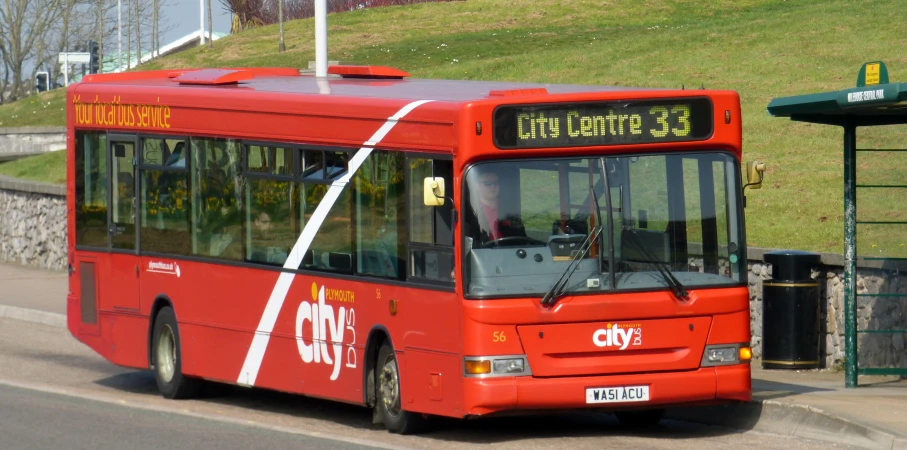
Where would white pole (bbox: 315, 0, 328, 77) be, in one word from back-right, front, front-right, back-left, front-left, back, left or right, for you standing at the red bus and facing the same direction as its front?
back-left

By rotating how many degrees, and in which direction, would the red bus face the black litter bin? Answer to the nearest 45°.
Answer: approximately 90° to its left

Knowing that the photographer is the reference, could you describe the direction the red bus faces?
facing the viewer and to the right of the viewer

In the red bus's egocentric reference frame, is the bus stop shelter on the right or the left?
on its left
